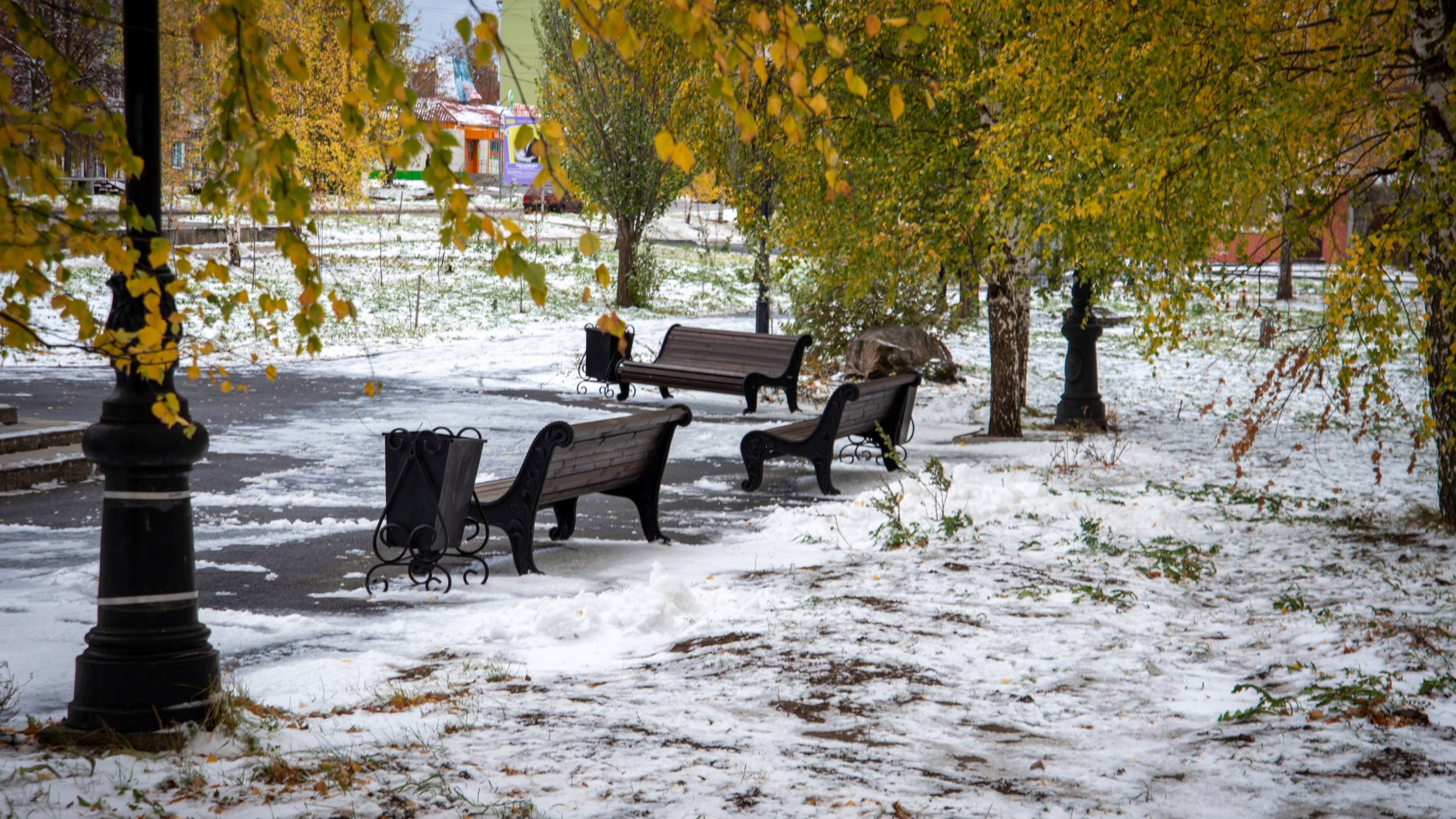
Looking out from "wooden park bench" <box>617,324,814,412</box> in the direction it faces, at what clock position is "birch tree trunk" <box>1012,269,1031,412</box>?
The birch tree trunk is roughly at 9 o'clock from the wooden park bench.

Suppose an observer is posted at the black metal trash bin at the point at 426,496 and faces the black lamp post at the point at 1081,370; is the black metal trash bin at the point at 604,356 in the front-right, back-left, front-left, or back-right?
front-left

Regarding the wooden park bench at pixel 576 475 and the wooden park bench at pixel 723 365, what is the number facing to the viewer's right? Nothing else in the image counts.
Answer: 0

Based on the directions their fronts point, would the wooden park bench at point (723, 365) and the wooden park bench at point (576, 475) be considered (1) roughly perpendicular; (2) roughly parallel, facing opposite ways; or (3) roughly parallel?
roughly perpendicular

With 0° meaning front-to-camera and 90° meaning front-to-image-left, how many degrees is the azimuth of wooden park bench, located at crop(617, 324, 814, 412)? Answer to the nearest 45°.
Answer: approximately 45°

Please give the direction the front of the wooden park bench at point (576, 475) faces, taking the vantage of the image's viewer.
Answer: facing away from the viewer and to the left of the viewer

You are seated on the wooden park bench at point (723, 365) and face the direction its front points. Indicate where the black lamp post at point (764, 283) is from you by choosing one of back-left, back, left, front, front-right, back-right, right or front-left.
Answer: back-right

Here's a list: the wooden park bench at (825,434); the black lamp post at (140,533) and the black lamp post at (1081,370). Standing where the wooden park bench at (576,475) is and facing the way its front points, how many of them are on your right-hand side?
2

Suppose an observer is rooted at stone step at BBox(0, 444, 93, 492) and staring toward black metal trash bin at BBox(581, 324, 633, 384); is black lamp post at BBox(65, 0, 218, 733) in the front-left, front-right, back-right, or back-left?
back-right

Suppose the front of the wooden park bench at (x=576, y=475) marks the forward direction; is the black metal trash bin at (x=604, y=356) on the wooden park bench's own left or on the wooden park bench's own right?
on the wooden park bench's own right

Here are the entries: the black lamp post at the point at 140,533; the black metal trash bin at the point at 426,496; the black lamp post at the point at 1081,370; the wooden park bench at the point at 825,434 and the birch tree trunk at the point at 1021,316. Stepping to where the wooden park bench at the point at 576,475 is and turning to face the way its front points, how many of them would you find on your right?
3

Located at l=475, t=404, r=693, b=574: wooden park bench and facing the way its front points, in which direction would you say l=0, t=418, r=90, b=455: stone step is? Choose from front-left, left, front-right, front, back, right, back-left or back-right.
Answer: front

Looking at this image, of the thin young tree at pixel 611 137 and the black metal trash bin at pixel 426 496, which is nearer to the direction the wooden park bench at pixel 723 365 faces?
the black metal trash bin

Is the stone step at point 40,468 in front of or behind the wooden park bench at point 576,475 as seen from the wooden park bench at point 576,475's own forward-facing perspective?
in front

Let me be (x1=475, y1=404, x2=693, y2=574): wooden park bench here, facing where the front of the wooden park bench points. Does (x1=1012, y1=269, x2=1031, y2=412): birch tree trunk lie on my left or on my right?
on my right

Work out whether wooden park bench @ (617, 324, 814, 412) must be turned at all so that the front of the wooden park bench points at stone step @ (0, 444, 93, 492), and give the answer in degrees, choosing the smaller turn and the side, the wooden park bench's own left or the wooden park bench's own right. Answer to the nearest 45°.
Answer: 0° — it already faces it
